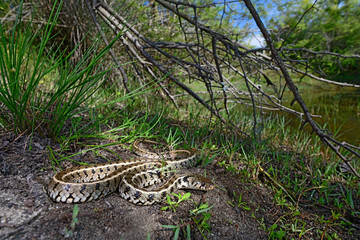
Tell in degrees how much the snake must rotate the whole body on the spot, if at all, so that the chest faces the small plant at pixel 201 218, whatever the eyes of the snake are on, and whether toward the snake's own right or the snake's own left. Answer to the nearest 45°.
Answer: approximately 45° to the snake's own right

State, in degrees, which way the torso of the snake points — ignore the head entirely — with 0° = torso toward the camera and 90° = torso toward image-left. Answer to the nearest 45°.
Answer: approximately 270°
